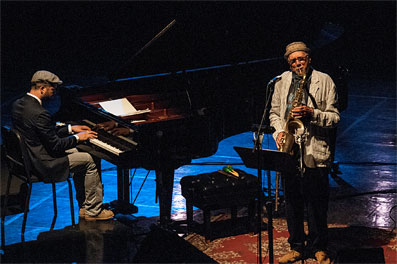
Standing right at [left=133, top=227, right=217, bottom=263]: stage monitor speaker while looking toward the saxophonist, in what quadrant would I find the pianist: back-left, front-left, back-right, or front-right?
back-left

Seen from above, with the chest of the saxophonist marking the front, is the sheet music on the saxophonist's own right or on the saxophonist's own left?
on the saxophonist's own right

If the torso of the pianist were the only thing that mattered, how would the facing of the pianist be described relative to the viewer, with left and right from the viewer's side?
facing to the right of the viewer

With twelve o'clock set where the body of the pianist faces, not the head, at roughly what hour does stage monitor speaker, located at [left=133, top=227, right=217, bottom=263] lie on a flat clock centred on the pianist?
The stage monitor speaker is roughly at 2 o'clock from the pianist.

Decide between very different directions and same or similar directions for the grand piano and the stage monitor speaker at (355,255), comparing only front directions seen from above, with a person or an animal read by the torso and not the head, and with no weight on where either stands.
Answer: very different directions

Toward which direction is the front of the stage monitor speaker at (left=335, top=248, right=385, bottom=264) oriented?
away from the camera

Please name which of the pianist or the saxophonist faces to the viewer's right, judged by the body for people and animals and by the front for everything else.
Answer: the pianist

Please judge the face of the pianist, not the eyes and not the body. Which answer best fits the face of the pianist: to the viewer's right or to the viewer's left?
to the viewer's right
